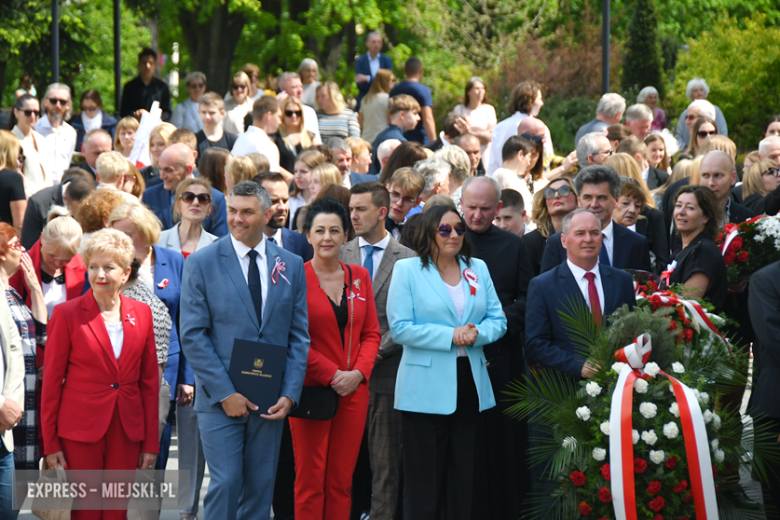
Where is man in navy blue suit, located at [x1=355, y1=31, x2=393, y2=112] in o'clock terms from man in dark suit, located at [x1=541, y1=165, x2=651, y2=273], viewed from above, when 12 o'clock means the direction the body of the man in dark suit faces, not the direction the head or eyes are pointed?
The man in navy blue suit is roughly at 5 o'clock from the man in dark suit.

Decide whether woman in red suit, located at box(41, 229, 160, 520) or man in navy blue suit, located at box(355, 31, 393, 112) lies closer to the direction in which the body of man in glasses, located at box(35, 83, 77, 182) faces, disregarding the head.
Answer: the woman in red suit

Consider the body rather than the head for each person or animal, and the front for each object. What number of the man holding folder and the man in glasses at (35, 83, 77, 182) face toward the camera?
2

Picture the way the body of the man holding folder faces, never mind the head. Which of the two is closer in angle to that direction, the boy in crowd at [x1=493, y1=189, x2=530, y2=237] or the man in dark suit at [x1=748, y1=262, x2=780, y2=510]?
the man in dark suit

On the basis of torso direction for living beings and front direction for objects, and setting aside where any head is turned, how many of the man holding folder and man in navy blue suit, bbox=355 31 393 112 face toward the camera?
2

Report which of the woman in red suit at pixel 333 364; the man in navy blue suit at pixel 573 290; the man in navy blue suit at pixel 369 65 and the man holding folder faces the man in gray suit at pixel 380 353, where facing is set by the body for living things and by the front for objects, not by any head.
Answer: the man in navy blue suit at pixel 369 65

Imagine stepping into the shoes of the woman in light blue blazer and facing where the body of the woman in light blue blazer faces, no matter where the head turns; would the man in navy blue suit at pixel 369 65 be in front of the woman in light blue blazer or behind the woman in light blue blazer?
behind

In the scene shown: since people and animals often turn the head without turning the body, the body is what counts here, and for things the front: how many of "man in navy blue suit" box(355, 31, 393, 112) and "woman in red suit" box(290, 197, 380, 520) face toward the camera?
2
